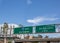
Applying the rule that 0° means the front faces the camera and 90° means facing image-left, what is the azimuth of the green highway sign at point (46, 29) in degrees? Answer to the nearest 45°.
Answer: approximately 0°

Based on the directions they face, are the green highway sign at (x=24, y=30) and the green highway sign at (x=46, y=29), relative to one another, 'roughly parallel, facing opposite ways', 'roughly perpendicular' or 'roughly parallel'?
roughly parallel

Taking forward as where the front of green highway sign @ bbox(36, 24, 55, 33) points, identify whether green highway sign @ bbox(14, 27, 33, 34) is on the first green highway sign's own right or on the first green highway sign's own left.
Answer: on the first green highway sign's own right

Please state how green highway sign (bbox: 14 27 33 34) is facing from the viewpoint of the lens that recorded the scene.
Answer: facing the viewer

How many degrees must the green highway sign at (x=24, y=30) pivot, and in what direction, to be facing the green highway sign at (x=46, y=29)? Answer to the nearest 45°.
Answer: approximately 45° to its left

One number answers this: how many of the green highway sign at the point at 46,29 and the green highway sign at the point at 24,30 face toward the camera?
2
